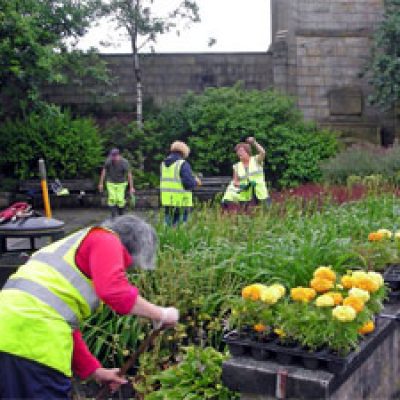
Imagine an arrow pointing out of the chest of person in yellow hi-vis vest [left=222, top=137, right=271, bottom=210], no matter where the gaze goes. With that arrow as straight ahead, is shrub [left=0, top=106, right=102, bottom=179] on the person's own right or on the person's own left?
on the person's own right

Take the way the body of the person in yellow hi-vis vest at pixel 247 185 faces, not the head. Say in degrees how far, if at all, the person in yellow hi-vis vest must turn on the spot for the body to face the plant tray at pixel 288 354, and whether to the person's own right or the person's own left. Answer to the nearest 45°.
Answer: approximately 45° to the person's own left

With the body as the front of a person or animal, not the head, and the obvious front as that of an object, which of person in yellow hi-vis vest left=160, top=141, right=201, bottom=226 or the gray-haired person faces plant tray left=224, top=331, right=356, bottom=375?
the gray-haired person

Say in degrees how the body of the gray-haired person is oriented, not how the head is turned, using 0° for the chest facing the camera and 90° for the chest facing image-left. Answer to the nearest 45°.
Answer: approximately 270°

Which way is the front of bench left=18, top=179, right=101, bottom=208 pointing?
toward the camera

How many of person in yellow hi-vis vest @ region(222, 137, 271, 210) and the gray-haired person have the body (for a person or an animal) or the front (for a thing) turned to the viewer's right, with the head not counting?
1

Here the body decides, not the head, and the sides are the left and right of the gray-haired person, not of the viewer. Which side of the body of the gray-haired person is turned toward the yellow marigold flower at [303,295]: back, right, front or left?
front

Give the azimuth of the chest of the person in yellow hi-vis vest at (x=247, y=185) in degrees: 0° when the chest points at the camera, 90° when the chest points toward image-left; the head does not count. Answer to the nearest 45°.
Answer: approximately 45°

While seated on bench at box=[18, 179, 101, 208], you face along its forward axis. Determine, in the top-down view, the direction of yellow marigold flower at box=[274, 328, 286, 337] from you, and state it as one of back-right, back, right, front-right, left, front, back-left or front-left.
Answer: front

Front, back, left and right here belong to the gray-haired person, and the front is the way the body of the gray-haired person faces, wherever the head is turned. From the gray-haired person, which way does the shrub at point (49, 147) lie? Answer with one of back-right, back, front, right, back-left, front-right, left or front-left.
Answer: left
